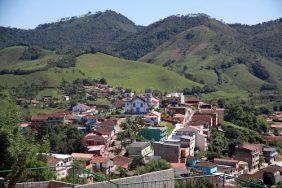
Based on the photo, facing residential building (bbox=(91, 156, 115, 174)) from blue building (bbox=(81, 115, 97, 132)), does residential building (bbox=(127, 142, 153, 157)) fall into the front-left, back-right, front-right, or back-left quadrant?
front-left

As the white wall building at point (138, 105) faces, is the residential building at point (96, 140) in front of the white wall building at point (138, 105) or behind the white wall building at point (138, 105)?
in front

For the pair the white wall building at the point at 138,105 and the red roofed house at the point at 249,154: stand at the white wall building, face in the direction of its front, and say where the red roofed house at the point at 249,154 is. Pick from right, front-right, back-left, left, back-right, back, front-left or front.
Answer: front-left

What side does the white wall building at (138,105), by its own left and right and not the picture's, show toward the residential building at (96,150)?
front

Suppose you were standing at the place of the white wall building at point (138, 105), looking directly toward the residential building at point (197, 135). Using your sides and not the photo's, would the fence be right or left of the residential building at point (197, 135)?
right

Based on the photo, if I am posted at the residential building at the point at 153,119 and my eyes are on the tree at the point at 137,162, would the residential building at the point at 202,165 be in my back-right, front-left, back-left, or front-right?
front-left

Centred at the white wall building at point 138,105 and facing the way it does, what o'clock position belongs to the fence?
The fence is roughly at 12 o'clock from the white wall building.

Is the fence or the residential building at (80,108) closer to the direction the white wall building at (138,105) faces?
the fence

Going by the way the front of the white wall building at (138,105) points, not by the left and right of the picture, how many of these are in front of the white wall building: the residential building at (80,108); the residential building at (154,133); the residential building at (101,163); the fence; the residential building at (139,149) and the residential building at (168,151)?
5

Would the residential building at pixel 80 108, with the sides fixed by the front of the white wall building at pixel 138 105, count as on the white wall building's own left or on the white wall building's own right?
on the white wall building's own right

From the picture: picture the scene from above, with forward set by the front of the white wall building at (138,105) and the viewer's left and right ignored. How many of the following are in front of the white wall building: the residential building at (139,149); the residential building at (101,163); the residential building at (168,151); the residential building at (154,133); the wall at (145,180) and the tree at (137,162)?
6

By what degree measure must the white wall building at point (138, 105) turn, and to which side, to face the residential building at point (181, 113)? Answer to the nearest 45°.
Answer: approximately 90° to its left

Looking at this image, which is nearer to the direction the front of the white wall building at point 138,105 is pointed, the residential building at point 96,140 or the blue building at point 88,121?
the residential building

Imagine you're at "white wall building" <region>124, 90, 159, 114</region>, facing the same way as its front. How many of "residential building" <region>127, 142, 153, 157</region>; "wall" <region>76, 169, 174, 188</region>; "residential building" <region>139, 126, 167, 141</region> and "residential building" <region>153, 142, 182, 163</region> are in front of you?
4

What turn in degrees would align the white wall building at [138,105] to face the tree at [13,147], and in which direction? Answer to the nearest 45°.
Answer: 0° — it already faces it

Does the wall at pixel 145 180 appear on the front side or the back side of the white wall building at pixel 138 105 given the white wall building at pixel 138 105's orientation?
on the front side

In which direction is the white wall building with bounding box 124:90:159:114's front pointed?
toward the camera

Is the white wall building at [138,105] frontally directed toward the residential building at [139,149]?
yes
